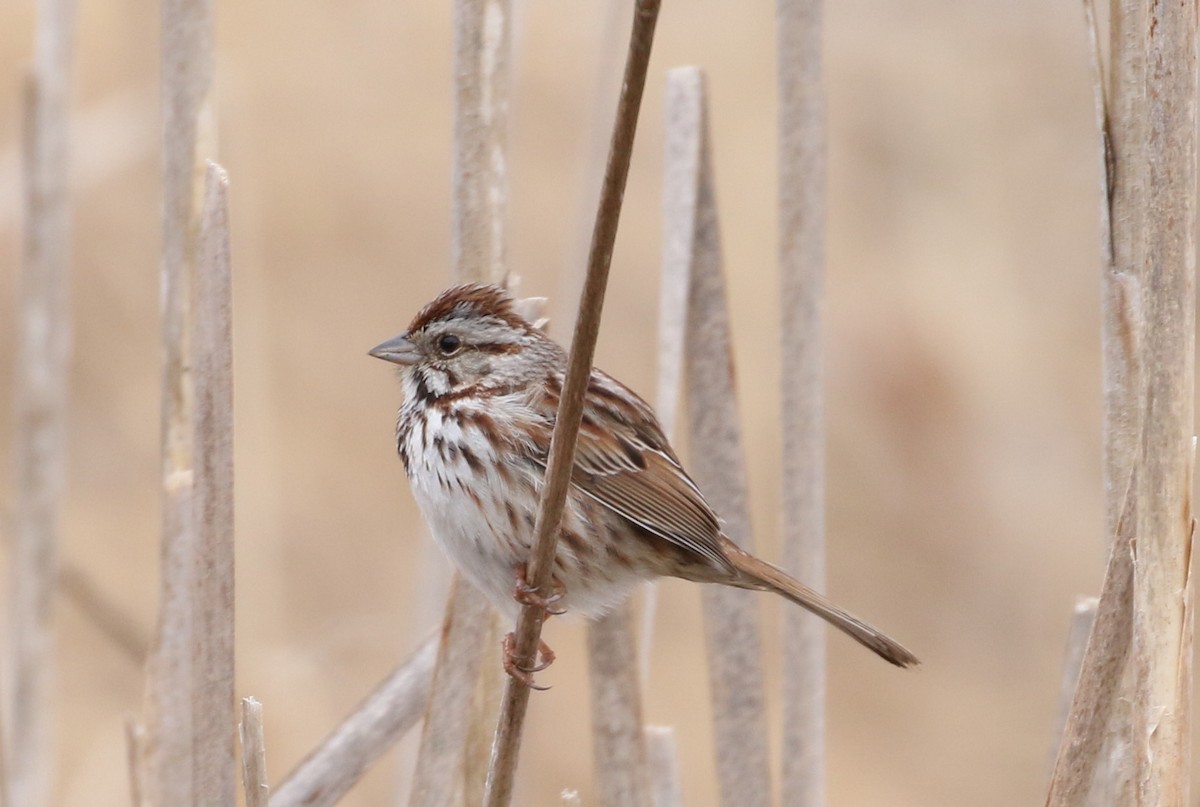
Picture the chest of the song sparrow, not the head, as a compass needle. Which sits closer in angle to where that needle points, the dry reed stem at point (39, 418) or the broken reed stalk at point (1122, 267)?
the dry reed stem

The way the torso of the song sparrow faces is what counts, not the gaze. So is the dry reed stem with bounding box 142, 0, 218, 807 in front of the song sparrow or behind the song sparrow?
in front

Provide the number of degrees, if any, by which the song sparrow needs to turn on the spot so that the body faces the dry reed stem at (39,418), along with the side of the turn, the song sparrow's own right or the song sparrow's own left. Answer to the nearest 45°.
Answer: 0° — it already faces it

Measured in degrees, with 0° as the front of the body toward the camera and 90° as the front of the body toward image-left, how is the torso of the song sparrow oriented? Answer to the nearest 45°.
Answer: approximately 90°

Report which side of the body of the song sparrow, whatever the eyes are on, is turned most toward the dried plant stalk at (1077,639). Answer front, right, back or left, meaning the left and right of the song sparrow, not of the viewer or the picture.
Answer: back

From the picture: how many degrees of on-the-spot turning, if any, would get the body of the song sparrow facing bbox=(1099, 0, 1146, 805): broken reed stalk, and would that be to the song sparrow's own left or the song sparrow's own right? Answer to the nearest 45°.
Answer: approximately 135° to the song sparrow's own left
